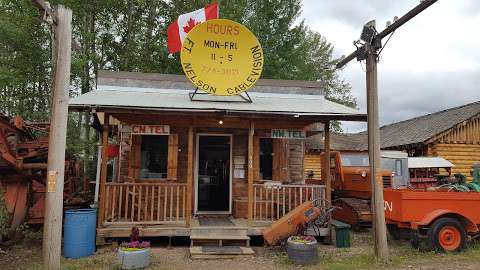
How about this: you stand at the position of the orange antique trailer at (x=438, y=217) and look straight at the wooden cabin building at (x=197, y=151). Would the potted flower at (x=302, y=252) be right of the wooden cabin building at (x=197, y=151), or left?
left

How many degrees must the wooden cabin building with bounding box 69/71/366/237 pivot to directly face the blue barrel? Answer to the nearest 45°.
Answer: approximately 45° to its right

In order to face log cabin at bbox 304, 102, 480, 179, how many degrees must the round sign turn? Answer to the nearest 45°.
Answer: approximately 135° to its left

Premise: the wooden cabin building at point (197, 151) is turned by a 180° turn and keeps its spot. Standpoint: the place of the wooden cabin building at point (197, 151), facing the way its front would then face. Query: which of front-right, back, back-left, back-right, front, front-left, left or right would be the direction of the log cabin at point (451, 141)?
front-right

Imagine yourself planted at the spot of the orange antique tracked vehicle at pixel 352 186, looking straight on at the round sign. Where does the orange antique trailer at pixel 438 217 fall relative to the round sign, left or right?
left

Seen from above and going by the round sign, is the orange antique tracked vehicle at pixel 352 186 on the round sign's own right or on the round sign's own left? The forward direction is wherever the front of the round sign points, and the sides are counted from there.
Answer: on the round sign's own left

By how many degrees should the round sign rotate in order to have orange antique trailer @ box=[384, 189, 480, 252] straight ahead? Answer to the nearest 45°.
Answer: approximately 90° to its left

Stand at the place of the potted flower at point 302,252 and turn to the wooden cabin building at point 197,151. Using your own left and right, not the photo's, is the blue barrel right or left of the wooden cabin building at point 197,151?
left
